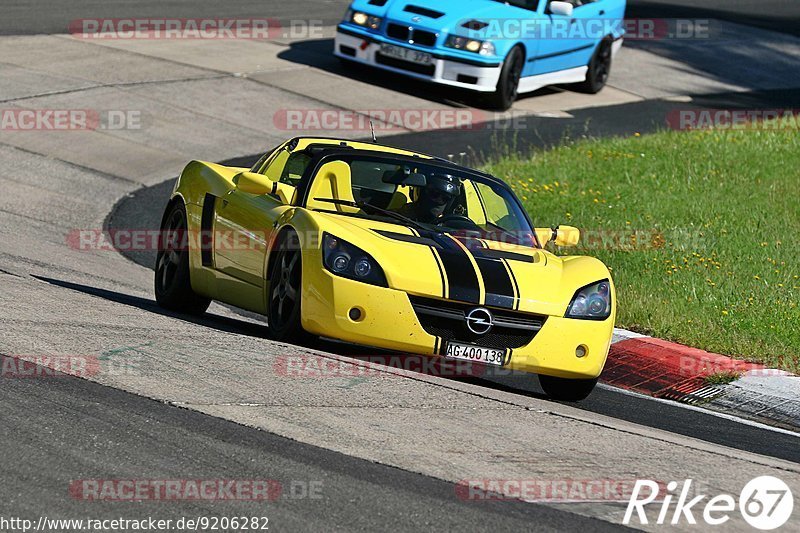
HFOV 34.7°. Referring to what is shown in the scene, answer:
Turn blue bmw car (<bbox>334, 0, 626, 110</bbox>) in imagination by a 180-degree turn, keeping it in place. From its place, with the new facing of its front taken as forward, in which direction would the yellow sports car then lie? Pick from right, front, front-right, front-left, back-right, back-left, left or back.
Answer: back-right

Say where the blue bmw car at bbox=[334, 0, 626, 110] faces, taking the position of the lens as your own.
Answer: facing the viewer and to the left of the viewer

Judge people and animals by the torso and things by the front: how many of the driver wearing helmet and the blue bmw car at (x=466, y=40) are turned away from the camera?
0

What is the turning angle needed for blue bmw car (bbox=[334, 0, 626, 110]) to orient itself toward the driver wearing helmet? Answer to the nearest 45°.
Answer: approximately 45° to its left

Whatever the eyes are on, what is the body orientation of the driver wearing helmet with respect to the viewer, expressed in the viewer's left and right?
facing the viewer and to the right of the viewer

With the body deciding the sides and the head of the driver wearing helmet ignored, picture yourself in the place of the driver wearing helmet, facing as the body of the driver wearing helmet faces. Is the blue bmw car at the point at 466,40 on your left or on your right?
on your left

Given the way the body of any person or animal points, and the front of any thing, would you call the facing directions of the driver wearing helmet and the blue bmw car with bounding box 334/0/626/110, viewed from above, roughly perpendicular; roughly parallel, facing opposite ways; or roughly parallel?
roughly perpendicular
